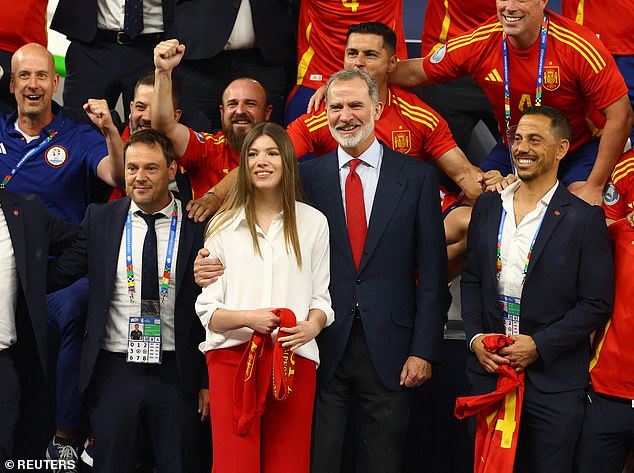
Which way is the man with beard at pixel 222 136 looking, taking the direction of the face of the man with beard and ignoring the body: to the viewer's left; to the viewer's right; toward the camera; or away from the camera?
toward the camera

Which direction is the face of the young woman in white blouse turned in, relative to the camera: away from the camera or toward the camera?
toward the camera

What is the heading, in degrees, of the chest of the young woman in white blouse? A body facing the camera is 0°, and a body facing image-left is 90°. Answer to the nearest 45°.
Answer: approximately 0°

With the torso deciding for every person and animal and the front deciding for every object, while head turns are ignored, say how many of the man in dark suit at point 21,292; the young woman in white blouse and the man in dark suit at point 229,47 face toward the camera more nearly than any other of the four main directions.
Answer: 3

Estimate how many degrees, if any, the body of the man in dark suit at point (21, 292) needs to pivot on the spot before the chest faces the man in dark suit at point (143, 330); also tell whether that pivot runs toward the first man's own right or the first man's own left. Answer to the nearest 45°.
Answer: approximately 90° to the first man's own left

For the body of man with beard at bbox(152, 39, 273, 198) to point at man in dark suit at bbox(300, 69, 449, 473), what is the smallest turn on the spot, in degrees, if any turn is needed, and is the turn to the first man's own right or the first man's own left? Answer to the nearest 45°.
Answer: approximately 45° to the first man's own left

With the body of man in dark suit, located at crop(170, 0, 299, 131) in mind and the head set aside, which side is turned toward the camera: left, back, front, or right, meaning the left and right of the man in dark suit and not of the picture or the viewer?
front

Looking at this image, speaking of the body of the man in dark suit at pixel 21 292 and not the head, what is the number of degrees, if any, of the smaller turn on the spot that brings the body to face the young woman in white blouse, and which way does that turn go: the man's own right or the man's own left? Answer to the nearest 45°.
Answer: approximately 45° to the man's own left

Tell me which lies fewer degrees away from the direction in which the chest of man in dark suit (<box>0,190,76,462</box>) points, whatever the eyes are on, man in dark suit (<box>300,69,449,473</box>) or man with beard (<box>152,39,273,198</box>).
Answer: the man in dark suit

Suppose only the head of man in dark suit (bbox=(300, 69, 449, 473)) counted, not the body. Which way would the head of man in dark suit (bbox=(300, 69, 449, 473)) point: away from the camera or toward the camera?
toward the camera

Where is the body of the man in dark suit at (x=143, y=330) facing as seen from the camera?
toward the camera

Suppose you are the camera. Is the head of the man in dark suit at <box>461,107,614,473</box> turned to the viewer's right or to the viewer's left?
to the viewer's left

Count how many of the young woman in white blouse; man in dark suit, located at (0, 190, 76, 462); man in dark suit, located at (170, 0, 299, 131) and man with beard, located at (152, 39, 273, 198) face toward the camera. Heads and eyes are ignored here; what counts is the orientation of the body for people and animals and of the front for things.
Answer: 4

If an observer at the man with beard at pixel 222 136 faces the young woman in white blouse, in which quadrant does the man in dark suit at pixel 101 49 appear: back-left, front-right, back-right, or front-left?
back-right

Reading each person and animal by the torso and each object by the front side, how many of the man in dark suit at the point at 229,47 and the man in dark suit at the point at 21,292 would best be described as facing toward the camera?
2

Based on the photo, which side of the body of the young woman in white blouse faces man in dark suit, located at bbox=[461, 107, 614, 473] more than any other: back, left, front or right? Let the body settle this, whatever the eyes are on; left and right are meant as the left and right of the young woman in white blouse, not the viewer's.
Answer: left
